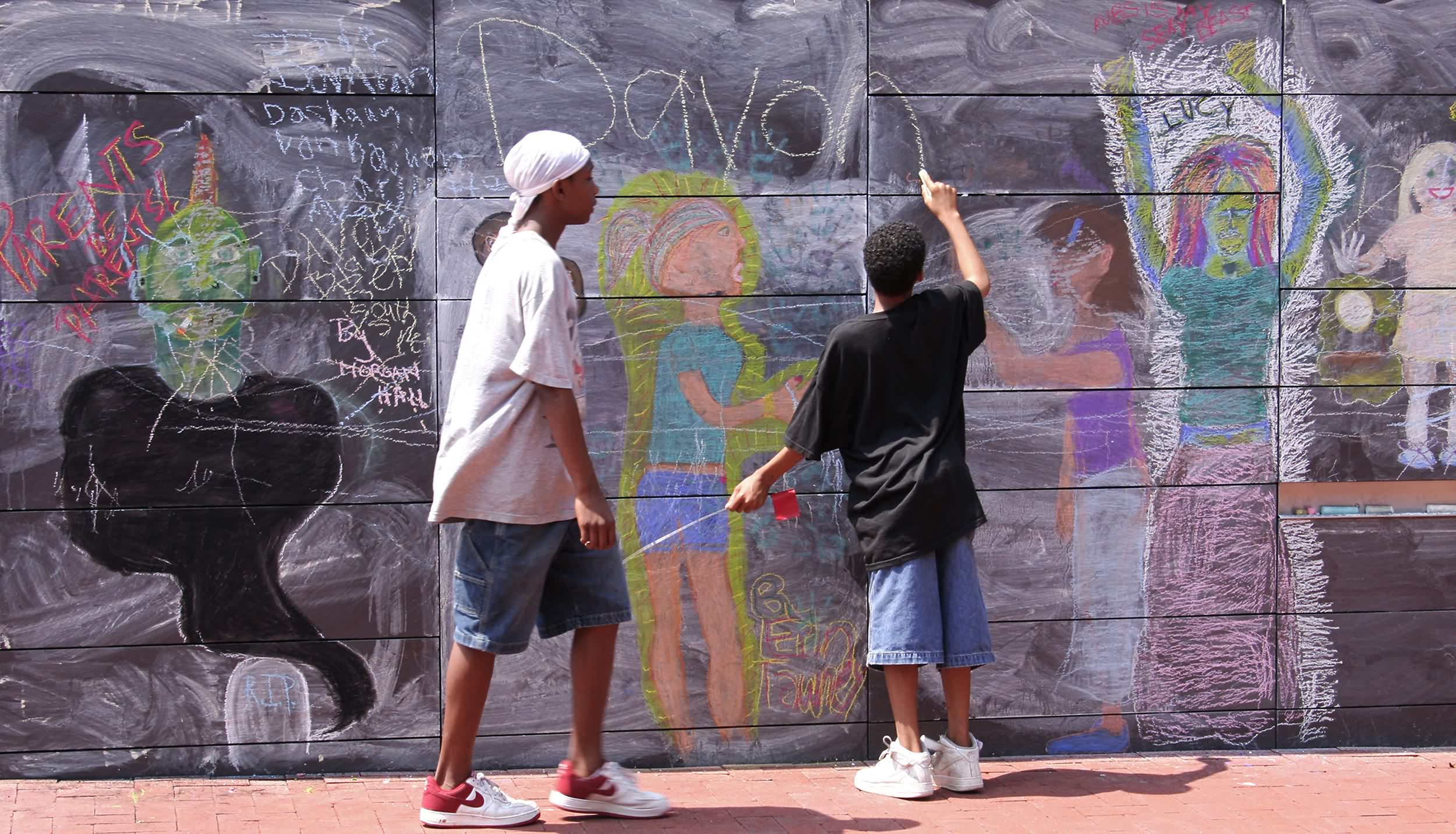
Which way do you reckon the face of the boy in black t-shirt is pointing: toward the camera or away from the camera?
away from the camera

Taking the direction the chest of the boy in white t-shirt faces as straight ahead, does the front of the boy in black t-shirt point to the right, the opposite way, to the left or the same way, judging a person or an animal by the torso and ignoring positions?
to the left

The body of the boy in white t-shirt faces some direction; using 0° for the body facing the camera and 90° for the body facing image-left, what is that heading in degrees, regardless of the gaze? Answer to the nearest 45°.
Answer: approximately 270°

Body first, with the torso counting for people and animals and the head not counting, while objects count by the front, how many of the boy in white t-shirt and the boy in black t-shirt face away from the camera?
1

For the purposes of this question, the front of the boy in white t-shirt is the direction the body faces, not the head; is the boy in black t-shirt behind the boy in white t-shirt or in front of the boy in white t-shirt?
in front

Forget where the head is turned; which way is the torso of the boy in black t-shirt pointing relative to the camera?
away from the camera

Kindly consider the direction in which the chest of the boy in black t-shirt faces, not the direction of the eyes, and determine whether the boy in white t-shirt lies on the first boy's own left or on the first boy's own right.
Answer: on the first boy's own left

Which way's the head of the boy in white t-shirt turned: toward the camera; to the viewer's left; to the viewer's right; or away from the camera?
to the viewer's right

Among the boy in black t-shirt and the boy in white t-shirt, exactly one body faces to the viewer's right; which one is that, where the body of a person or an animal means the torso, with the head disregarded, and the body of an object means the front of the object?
the boy in white t-shirt
